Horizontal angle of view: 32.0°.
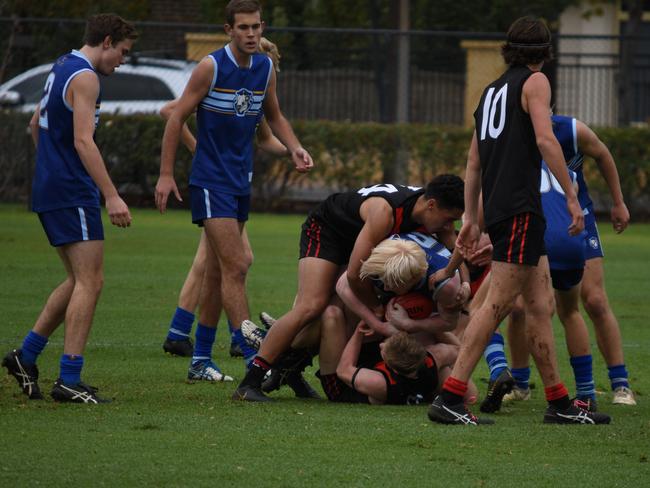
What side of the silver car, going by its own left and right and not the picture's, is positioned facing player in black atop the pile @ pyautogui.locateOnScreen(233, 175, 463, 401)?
left

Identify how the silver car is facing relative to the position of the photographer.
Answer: facing to the left of the viewer

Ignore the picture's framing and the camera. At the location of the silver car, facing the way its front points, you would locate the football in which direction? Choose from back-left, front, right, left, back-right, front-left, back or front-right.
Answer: left
